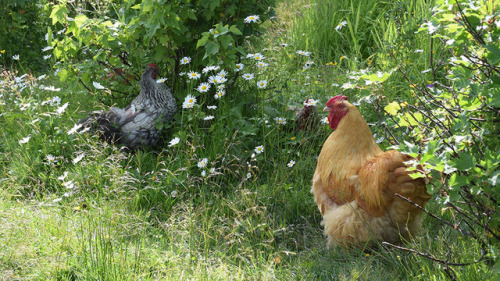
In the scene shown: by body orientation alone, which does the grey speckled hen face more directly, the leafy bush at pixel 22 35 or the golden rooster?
the golden rooster

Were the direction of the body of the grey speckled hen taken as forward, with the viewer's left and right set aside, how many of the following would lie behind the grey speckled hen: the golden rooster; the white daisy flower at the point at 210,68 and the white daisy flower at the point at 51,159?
1

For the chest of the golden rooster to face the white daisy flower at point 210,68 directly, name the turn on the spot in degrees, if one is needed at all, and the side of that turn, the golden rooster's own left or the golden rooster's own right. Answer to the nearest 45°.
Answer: approximately 45° to the golden rooster's own right

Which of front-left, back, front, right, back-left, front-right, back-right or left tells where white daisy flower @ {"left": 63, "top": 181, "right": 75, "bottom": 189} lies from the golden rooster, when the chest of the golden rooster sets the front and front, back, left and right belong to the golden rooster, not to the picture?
front

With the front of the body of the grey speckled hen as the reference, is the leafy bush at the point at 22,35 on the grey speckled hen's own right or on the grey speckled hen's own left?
on the grey speckled hen's own left

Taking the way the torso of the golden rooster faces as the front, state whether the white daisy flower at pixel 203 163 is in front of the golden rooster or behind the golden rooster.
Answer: in front

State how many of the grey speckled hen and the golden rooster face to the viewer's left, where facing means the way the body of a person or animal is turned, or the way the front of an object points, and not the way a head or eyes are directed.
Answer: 1

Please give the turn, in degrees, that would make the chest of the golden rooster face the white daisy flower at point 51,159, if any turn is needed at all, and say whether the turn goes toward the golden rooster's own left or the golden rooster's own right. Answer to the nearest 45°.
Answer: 0° — it already faces it

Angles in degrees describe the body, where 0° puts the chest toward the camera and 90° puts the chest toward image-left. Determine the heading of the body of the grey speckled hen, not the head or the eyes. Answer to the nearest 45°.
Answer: approximately 270°

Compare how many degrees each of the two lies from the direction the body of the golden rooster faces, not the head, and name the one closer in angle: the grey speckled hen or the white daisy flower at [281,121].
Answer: the grey speckled hen

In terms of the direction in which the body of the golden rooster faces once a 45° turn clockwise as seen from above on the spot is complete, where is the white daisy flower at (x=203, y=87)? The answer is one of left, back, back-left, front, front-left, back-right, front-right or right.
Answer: front

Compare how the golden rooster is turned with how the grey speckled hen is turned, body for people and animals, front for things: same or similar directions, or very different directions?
very different directions

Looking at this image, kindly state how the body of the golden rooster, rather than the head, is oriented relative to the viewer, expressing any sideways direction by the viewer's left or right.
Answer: facing to the left of the viewer

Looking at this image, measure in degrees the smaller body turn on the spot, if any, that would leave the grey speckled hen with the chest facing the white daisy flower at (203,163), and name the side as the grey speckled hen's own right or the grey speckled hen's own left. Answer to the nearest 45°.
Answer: approximately 45° to the grey speckled hen's own right

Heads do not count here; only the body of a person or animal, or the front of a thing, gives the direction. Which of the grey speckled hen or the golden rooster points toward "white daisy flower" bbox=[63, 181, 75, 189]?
the golden rooster
